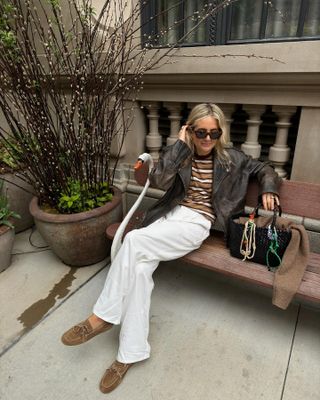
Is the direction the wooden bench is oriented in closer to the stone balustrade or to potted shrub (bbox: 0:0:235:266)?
the potted shrub

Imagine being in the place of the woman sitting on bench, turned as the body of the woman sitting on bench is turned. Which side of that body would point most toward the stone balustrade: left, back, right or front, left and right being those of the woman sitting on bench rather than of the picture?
back

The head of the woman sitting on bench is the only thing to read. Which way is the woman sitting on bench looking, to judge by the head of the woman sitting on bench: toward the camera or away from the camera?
toward the camera

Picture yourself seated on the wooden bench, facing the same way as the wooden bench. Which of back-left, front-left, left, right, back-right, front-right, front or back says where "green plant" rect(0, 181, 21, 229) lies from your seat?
front-right

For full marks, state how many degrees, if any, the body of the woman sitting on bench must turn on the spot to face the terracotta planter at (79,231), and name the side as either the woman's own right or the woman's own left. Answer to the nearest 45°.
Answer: approximately 90° to the woman's own right

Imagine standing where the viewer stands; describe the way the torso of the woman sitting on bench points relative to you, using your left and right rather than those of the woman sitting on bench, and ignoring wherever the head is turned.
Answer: facing the viewer and to the left of the viewer

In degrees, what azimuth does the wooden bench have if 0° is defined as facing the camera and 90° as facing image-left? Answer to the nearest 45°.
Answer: approximately 45°

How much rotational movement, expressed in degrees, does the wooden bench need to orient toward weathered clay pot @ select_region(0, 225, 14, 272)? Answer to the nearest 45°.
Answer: approximately 45° to its right

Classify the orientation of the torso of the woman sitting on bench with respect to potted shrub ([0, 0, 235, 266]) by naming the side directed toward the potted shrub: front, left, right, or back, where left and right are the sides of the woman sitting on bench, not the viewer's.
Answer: right

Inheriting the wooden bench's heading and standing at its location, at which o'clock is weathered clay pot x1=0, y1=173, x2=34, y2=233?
The weathered clay pot is roughly at 2 o'clock from the wooden bench.
